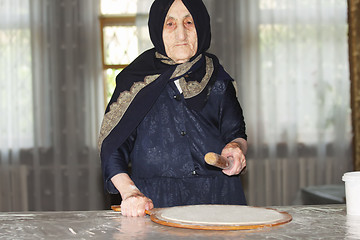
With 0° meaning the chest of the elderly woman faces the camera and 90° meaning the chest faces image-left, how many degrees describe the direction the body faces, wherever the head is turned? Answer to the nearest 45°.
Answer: approximately 0°
